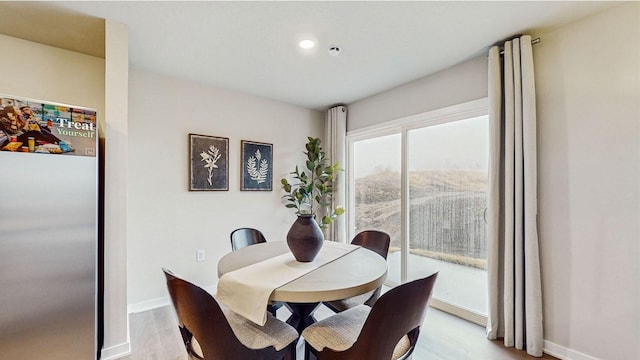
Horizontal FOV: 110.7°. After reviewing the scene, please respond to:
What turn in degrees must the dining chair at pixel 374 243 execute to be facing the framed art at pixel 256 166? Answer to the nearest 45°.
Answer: approximately 90° to its right

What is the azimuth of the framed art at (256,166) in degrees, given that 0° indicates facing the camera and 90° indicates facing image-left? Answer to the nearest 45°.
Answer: approximately 315°

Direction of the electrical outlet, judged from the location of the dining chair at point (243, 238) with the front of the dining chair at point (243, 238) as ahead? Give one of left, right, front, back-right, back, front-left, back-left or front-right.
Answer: back

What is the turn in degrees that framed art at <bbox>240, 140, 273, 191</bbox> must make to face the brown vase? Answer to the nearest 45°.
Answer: approximately 45° to its right

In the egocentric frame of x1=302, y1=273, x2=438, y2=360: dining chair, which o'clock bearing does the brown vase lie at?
The brown vase is roughly at 12 o'clock from the dining chair.

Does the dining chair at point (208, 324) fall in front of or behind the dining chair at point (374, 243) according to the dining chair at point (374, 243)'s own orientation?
in front

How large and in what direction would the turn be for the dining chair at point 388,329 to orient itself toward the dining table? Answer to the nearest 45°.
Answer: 0° — it already faces it

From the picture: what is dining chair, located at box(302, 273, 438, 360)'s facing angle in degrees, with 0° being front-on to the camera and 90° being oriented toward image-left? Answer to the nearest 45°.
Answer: approximately 135°

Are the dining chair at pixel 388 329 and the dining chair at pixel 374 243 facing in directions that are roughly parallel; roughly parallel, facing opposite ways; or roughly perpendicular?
roughly perpendicular

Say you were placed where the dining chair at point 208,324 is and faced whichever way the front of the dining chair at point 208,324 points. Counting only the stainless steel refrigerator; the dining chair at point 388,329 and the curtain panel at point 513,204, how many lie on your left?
1

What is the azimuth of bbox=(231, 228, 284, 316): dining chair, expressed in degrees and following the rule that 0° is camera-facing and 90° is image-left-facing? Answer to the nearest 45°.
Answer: approximately 315°

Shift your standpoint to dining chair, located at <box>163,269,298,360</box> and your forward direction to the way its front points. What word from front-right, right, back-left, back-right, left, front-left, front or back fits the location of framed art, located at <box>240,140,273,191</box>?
front-left
